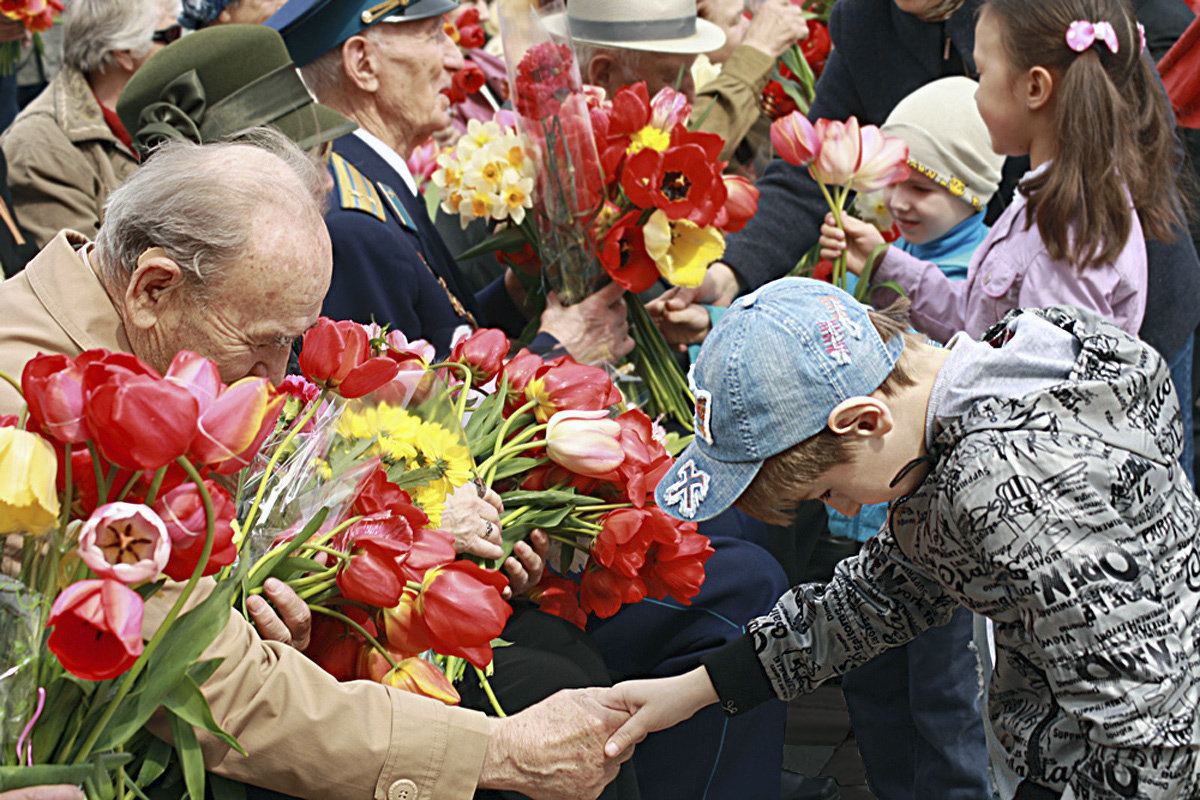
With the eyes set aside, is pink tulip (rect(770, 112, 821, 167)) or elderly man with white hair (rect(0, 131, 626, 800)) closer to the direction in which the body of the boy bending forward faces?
the elderly man with white hair

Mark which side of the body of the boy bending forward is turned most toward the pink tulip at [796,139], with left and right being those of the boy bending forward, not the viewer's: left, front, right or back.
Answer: right

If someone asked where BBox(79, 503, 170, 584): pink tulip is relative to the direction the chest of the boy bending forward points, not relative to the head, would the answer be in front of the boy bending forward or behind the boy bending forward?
in front

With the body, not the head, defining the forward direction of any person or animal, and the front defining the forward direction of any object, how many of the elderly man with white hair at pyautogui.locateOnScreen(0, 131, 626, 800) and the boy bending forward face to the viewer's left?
1

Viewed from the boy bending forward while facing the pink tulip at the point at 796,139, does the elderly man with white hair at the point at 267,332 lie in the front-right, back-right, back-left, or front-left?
front-left

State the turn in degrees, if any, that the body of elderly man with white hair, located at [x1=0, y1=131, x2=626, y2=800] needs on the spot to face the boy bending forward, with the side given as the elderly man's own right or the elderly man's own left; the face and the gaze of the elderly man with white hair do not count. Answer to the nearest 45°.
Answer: approximately 45° to the elderly man's own right

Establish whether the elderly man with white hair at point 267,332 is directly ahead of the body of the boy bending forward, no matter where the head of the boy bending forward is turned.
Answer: yes

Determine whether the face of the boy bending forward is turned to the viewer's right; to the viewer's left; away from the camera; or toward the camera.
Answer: to the viewer's left

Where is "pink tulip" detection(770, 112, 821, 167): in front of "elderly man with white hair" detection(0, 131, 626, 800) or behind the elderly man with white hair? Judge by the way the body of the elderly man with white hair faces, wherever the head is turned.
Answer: in front

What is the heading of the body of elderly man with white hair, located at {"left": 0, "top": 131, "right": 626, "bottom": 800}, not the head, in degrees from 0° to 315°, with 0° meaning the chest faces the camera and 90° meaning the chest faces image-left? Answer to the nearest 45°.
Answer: approximately 270°

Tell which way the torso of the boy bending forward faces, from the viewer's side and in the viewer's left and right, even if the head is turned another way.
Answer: facing to the left of the viewer

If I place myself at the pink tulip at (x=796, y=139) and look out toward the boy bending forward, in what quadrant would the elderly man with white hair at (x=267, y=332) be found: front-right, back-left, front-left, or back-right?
front-right
